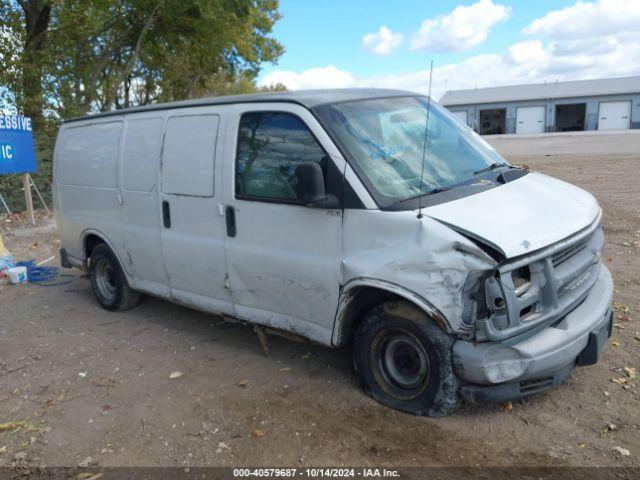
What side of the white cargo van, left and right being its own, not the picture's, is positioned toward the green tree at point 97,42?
back

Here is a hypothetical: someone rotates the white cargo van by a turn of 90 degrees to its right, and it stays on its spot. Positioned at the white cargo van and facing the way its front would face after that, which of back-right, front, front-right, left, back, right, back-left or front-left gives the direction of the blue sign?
right

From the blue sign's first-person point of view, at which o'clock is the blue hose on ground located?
The blue hose on ground is roughly at 12 o'clock from the blue sign.

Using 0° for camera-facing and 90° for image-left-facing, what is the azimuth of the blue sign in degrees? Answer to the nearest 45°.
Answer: approximately 0°

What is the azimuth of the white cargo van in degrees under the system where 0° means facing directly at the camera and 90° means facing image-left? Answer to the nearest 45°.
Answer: approximately 315°

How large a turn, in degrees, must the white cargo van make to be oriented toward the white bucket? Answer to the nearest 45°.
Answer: approximately 180°

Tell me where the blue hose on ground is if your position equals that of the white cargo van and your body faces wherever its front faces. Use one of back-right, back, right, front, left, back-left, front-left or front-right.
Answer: back
